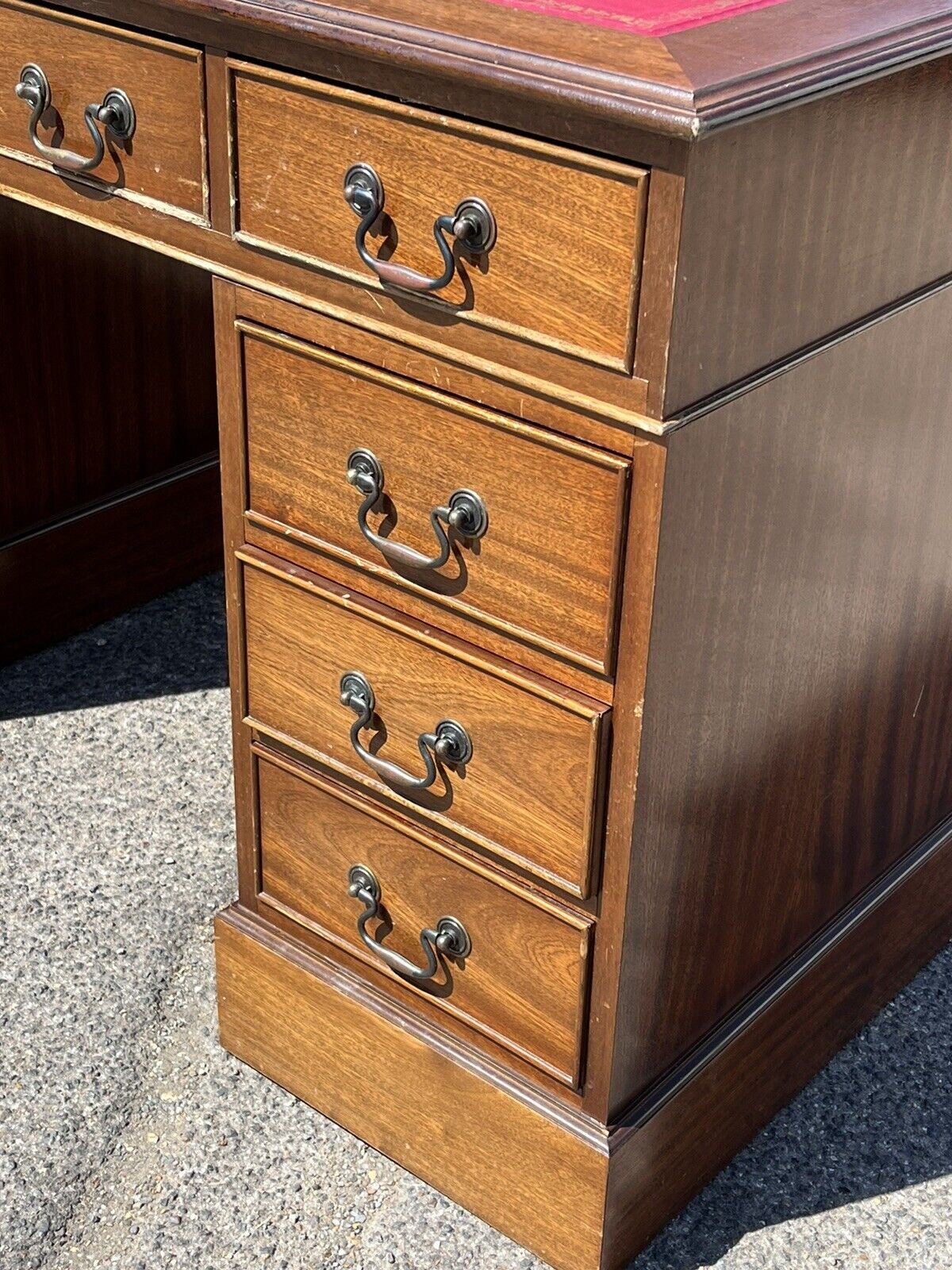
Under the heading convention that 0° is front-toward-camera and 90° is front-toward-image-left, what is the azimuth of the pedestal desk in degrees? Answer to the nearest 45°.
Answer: approximately 45°
